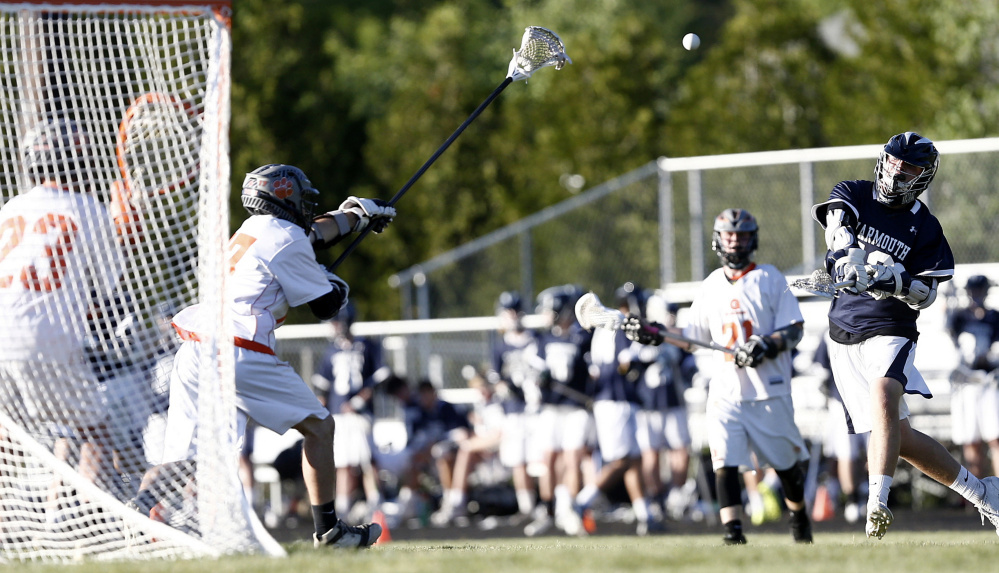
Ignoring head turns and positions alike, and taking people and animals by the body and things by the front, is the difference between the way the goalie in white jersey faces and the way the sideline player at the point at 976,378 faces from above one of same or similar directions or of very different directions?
very different directions

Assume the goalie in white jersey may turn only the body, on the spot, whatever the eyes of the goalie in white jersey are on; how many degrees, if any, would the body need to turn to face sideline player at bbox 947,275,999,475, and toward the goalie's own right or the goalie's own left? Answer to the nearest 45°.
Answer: approximately 45° to the goalie's own right

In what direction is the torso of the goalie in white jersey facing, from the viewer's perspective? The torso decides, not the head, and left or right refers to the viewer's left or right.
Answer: facing away from the viewer and to the right of the viewer

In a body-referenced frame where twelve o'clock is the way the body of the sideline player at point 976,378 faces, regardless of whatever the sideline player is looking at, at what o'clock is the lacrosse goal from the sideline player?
The lacrosse goal is roughly at 1 o'clock from the sideline player.

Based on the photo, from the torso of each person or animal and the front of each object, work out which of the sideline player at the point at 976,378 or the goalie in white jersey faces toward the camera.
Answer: the sideline player

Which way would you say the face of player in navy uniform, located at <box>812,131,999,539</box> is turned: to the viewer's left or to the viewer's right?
to the viewer's left

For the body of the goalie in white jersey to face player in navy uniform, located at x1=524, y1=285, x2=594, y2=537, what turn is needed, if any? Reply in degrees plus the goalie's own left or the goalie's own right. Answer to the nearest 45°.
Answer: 0° — they already face them

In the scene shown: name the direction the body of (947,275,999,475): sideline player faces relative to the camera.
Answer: toward the camera

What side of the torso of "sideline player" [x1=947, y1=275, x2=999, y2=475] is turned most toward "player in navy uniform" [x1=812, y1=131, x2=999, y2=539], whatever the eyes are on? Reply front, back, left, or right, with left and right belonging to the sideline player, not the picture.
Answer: front

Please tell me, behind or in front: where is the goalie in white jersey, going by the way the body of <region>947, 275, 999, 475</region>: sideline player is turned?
in front

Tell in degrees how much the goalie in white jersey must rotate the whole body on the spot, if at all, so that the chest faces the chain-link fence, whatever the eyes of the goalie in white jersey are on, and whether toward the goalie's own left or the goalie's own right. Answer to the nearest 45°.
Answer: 0° — they already face it

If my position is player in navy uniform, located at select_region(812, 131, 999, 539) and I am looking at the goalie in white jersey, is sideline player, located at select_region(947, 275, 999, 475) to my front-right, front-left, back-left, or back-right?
back-right
